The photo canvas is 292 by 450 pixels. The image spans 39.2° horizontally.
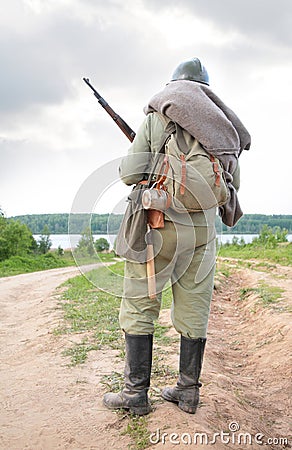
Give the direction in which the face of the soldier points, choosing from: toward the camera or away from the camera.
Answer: away from the camera

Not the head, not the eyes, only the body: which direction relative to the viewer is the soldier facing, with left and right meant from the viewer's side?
facing away from the viewer and to the left of the viewer
